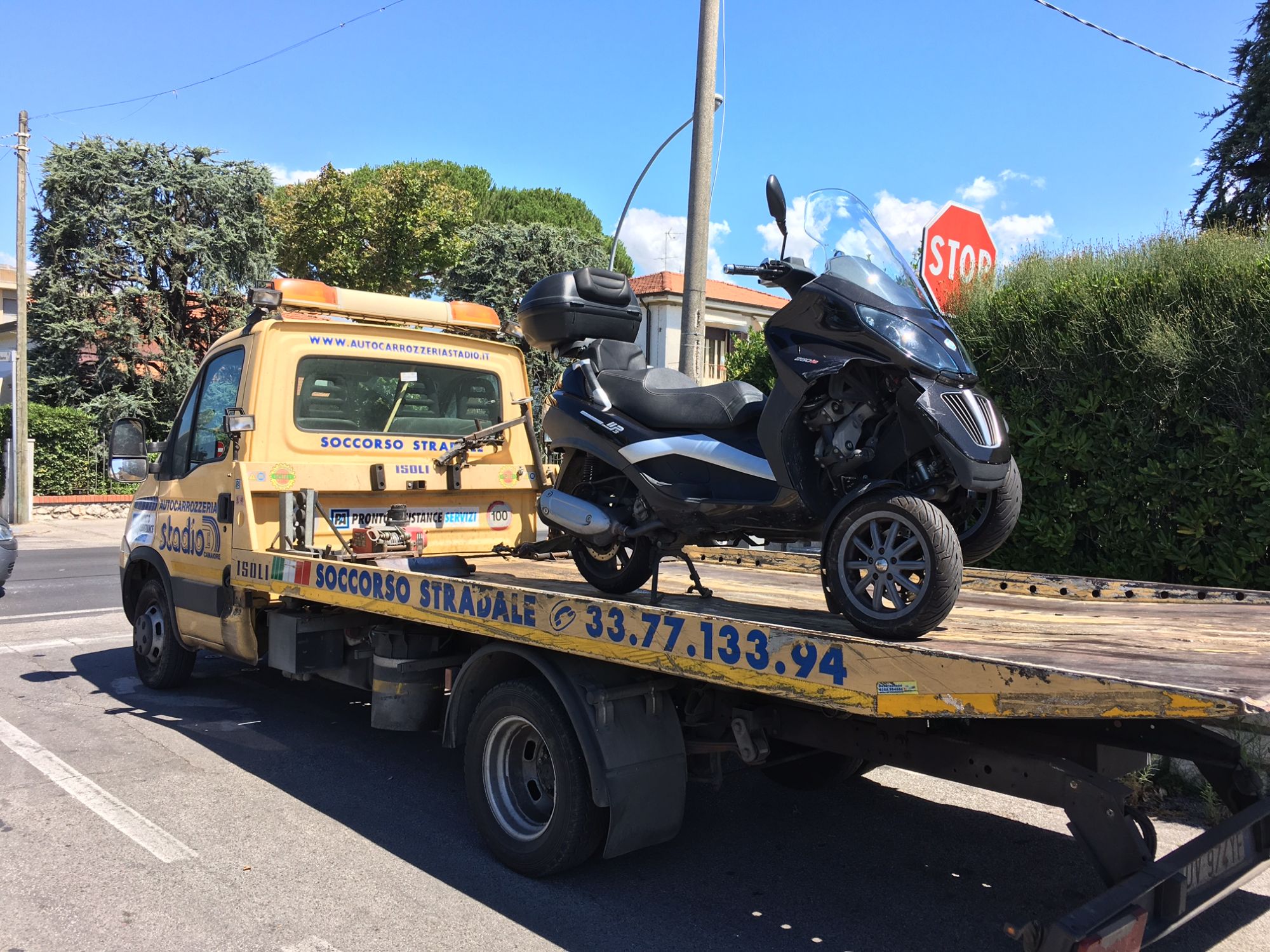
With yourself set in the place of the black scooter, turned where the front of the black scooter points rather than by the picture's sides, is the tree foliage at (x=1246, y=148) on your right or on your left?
on your left

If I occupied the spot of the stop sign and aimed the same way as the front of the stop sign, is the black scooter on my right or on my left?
on my right

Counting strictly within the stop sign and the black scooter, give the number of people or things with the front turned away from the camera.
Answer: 0

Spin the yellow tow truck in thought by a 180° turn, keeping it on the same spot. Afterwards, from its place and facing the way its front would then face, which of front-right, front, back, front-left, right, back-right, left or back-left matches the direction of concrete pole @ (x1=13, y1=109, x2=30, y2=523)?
back

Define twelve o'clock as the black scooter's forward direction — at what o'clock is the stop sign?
The stop sign is roughly at 8 o'clock from the black scooter.

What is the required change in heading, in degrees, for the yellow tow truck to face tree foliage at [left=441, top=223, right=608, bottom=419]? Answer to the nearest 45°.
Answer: approximately 45° to its right

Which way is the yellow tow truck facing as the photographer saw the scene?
facing away from the viewer and to the left of the viewer

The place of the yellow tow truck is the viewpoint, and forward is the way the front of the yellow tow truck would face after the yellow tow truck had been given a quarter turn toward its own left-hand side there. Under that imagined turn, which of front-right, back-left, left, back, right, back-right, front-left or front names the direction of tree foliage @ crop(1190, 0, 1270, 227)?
back

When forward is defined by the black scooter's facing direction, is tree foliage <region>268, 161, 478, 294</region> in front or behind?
behind

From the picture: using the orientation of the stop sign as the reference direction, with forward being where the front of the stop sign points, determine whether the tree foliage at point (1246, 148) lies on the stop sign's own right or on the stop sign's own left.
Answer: on the stop sign's own left

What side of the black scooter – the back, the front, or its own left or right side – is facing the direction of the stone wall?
back

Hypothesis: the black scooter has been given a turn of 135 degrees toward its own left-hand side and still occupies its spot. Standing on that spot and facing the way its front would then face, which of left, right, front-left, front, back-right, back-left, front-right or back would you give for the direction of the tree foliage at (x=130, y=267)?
front-left

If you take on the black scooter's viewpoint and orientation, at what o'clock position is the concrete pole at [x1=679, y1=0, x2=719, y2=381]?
The concrete pole is roughly at 7 o'clock from the black scooter.

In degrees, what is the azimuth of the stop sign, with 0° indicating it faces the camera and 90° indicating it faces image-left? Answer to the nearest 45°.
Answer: approximately 315°
